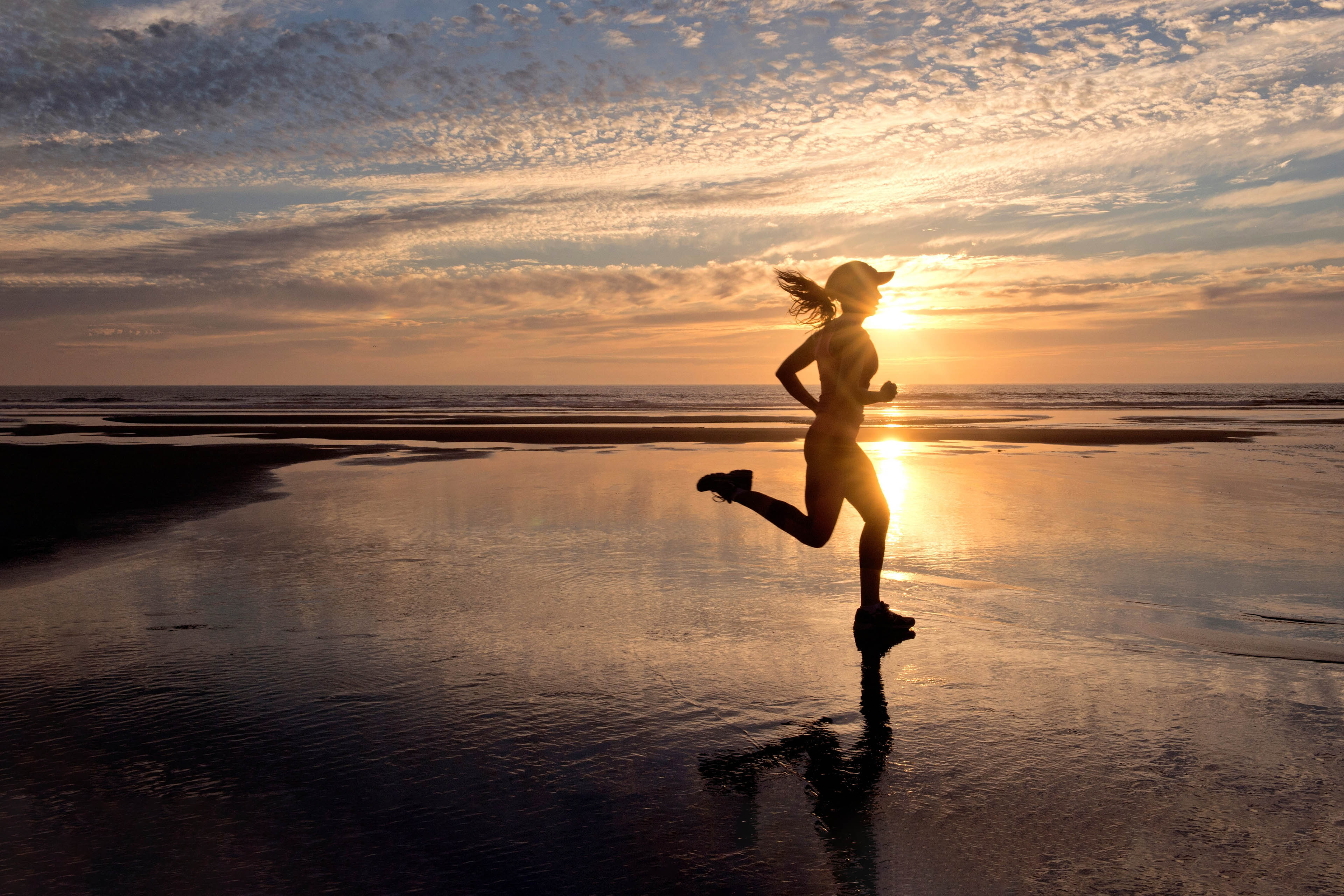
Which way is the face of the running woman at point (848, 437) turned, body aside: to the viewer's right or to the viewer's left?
to the viewer's right

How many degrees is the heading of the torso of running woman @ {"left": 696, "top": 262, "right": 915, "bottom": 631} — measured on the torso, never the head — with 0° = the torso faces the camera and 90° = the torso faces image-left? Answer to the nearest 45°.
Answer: approximately 270°
